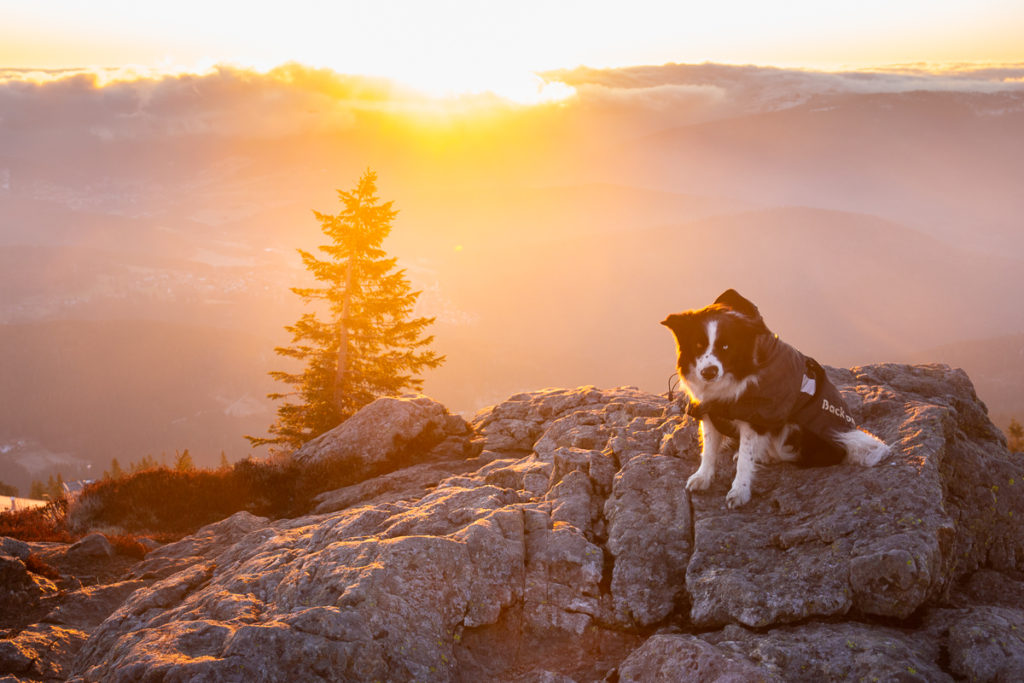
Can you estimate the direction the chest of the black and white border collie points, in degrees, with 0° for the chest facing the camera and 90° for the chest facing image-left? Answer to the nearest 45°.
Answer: approximately 45°

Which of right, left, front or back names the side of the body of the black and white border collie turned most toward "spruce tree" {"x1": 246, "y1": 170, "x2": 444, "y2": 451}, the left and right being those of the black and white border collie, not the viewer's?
right

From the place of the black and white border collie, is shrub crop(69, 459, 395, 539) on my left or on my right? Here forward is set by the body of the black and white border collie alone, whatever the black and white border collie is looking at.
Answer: on my right

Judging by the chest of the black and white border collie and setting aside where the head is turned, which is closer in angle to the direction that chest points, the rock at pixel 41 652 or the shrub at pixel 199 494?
the rock
